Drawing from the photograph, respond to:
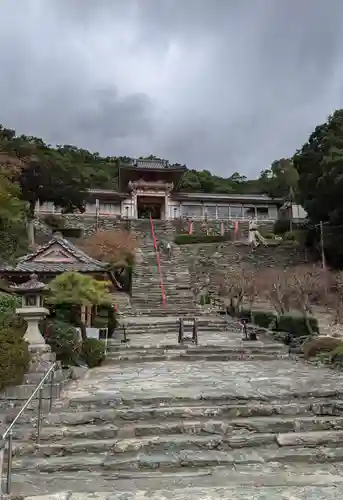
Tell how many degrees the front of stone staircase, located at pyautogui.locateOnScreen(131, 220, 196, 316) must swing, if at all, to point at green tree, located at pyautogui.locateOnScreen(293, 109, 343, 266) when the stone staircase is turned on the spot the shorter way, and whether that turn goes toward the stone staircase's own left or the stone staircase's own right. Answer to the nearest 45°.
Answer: approximately 90° to the stone staircase's own left

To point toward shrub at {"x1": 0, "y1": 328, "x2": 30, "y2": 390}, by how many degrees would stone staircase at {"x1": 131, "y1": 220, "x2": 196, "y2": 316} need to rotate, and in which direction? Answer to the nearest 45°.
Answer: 0° — it already faces it

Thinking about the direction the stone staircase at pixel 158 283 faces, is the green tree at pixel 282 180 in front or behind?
behind

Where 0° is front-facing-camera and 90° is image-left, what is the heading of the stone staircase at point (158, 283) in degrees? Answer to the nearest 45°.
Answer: approximately 0°

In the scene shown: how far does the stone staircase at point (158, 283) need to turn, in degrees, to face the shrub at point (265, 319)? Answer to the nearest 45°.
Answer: approximately 45° to its left

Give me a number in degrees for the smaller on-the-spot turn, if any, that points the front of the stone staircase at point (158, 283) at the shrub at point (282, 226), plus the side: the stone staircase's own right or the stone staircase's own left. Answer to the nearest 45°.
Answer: approximately 135° to the stone staircase's own left

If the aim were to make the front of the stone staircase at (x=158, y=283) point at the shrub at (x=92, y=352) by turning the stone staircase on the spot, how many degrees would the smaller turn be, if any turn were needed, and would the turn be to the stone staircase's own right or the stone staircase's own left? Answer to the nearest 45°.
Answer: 0° — it already faces it

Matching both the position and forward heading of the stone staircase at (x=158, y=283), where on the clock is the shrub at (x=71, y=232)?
The shrub is roughly at 5 o'clock from the stone staircase.

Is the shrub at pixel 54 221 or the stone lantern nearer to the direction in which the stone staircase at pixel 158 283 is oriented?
the stone lantern

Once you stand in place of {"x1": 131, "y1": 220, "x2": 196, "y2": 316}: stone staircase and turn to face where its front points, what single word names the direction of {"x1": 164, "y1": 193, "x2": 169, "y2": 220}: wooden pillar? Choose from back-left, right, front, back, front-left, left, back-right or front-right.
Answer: back

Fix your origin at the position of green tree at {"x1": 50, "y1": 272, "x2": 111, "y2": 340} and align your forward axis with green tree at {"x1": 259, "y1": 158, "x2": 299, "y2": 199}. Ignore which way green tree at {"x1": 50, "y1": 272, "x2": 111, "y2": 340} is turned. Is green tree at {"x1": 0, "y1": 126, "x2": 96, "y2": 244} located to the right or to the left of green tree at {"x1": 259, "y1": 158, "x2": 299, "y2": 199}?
left
